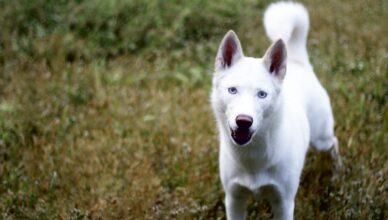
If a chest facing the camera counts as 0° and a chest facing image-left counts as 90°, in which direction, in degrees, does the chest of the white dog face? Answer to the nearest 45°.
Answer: approximately 45°
